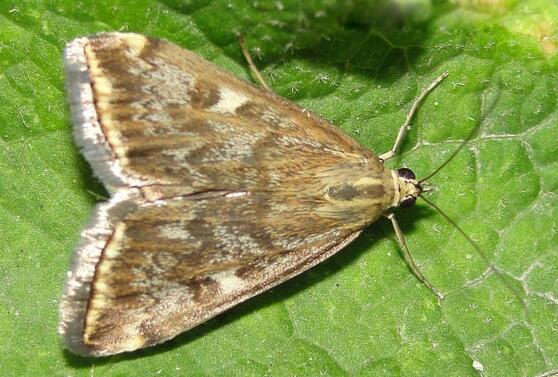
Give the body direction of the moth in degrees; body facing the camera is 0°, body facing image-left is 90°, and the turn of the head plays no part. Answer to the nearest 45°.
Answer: approximately 270°
